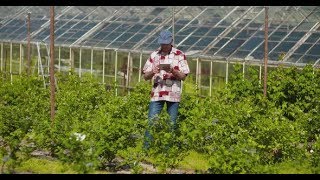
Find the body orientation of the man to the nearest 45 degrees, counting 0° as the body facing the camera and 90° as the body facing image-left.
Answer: approximately 0°

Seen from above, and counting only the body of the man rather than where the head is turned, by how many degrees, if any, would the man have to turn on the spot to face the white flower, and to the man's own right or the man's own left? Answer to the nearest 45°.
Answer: approximately 45° to the man's own right
